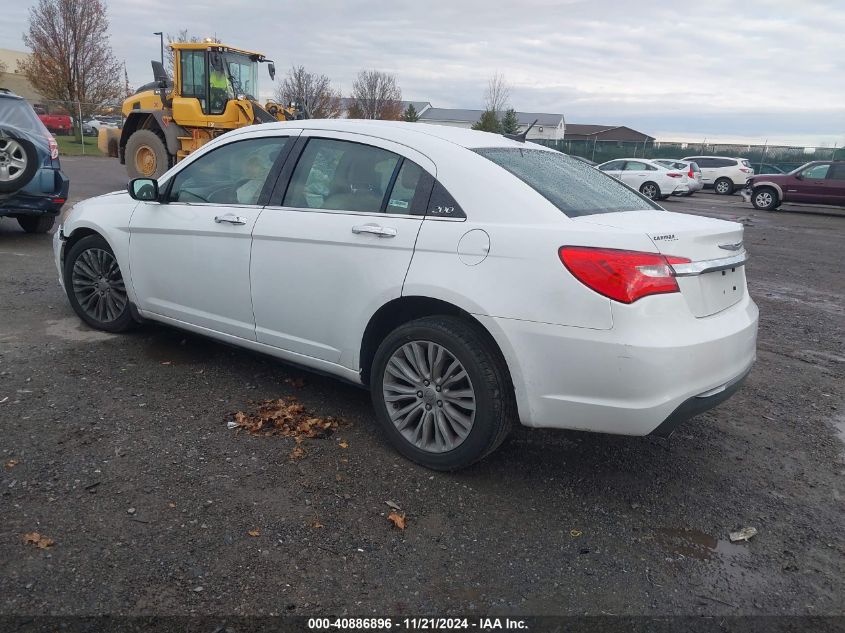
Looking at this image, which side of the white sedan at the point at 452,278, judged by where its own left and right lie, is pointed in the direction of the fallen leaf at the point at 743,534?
back

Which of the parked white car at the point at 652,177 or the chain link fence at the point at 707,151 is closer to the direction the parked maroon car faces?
the parked white car

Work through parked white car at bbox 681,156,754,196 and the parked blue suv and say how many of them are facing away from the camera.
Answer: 1

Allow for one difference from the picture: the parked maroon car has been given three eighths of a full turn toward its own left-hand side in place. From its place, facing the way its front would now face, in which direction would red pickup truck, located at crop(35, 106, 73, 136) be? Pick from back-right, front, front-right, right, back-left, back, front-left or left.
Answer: back-right

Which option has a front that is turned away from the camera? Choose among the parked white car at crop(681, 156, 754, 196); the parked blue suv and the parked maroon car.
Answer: the parked blue suv

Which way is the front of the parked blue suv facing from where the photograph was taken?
facing away from the viewer

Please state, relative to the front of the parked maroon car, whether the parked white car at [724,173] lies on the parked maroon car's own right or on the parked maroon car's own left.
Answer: on the parked maroon car's own right

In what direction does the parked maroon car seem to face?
to the viewer's left

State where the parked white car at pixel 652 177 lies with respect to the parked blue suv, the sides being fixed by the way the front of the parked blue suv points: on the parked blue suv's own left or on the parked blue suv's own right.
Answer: on the parked blue suv's own right

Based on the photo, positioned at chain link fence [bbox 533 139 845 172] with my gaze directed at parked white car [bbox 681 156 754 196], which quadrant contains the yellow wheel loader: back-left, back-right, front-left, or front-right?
front-right

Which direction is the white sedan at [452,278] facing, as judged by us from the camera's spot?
facing away from the viewer and to the left of the viewer

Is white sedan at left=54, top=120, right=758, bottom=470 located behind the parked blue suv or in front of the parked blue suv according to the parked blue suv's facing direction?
behind

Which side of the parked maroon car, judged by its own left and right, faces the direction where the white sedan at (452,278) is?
left
